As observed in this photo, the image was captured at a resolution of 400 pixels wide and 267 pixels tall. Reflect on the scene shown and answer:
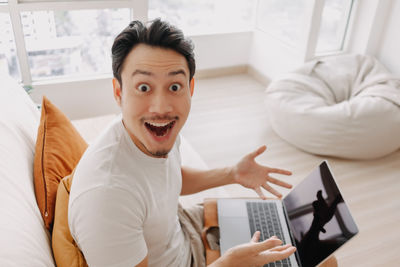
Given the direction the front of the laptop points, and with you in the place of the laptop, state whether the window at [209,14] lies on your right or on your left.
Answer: on your right

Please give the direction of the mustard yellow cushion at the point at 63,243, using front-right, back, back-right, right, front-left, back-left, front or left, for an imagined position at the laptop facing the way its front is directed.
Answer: front-left

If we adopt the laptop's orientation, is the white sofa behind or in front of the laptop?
in front

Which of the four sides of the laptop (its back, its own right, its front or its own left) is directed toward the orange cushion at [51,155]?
front

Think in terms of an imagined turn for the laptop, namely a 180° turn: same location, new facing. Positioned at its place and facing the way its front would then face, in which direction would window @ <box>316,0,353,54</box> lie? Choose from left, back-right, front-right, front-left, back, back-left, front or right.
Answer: left

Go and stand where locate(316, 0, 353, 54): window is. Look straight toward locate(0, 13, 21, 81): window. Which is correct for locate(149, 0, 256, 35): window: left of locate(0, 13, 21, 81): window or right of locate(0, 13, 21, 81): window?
right

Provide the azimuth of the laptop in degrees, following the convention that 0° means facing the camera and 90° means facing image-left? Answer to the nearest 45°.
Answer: approximately 90°
